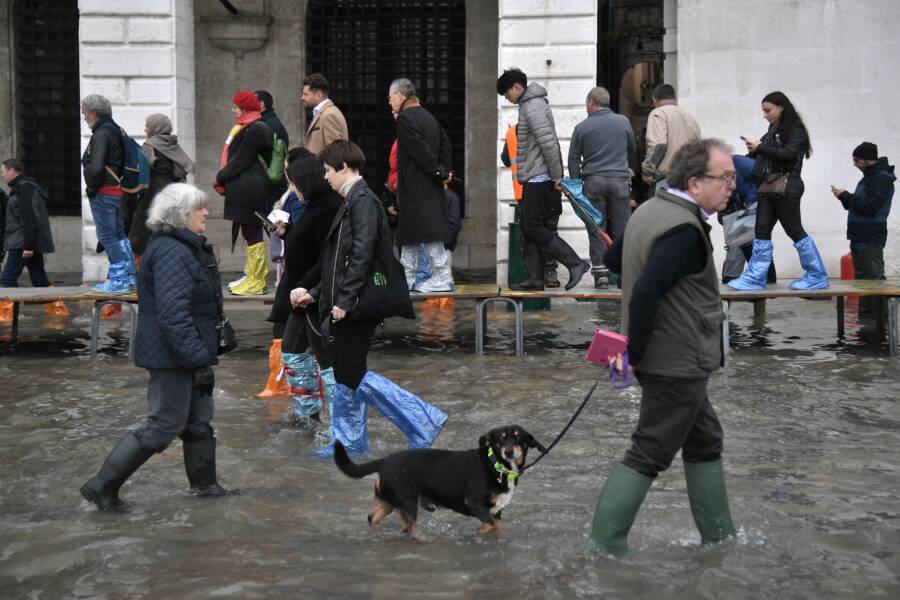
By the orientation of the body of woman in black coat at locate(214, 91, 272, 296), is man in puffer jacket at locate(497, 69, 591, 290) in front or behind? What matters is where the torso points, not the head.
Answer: behind

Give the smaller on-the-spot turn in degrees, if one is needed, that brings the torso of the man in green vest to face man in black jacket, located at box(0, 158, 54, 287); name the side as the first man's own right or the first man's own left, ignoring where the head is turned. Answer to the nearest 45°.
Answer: approximately 135° to the first man's own left

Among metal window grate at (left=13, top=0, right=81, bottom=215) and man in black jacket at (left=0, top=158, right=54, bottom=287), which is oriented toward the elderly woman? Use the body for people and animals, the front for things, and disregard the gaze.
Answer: the metal window grate

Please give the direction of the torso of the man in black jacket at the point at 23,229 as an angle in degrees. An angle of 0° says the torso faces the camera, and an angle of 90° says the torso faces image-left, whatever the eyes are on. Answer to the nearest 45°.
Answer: approximately 90°

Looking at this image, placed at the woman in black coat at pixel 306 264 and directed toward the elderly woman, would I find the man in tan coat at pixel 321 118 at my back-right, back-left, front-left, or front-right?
back-right

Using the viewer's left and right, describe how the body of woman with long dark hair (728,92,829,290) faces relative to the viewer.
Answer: facing to the left of the viewer

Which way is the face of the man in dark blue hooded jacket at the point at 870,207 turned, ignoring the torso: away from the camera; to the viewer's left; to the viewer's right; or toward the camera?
to the viewer's left

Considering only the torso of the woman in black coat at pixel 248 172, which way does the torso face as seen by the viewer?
to the viewer's left
